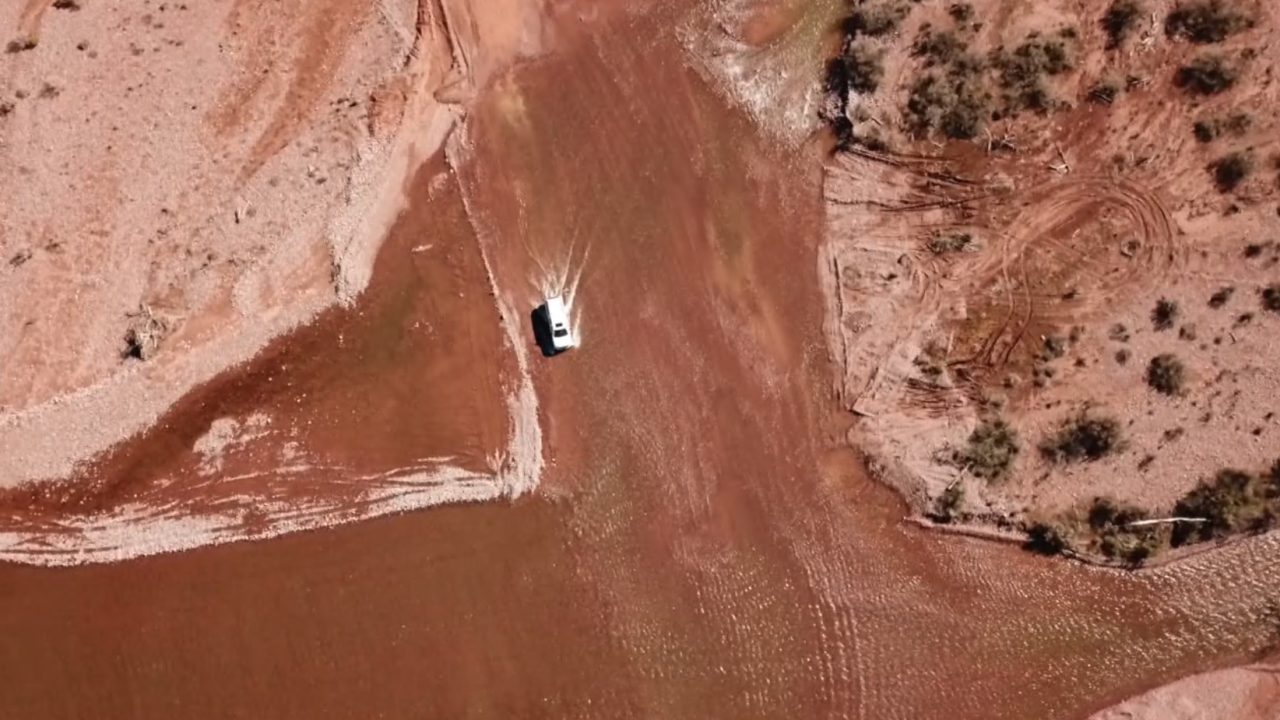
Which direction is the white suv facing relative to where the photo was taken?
toward the camera

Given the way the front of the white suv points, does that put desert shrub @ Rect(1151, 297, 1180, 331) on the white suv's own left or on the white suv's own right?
on the white suv's own left

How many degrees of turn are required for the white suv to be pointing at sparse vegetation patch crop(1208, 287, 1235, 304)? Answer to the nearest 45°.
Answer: approximately 90° to its left

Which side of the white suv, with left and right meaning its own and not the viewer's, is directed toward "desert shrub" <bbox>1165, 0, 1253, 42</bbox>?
left

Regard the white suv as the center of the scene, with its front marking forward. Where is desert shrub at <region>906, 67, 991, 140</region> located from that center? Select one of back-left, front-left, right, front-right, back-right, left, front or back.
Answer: left

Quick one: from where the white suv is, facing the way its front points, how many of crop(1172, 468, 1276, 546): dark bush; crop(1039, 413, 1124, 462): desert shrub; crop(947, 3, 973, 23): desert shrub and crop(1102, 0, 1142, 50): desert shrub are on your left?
4

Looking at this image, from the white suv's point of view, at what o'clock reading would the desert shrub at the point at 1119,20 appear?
The desert shrub is roughly at 9 o'clock from the white suv.

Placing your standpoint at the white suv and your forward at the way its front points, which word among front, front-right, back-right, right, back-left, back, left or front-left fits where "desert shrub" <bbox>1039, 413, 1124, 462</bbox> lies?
left

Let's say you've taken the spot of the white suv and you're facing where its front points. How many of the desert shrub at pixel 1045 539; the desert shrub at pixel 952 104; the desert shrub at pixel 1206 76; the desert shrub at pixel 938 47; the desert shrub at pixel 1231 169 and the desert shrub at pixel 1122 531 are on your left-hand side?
6

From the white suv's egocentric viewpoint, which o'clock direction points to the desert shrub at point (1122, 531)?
The desert shrub is roughly at 9 o'clock from the white suv.

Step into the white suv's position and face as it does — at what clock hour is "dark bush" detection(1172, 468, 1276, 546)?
The dark bush is roughly at 9 o'clock from the white suv.

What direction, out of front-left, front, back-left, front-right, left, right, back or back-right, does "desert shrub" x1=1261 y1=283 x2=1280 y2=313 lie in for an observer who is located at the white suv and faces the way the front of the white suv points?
left

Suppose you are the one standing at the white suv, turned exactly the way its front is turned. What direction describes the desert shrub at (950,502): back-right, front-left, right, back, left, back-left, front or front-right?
left

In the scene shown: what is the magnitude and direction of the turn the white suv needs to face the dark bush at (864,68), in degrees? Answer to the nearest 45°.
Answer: approximately 90° to its left

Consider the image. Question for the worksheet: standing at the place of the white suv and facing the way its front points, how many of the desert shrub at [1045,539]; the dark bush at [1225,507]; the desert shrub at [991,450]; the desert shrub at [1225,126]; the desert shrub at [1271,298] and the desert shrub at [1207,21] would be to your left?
6
